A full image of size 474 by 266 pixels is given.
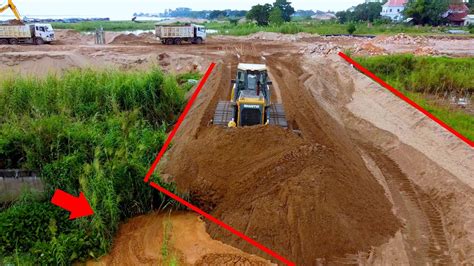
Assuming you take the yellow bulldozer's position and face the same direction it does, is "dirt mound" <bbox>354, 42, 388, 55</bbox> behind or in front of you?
behind

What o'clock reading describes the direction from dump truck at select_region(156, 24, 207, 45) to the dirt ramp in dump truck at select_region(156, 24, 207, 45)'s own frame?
The dirt ramp is roughly at 3 o'clock from the dump truck.

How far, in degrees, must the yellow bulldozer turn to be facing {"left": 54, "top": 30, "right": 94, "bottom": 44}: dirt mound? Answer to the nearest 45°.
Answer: approximately 135° to its right

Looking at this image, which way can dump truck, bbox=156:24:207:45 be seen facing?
to the viewer's right

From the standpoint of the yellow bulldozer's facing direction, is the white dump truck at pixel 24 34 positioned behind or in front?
behind

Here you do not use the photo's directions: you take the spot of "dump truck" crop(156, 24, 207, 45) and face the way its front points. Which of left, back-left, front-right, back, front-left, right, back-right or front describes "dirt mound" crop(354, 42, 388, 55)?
front-right

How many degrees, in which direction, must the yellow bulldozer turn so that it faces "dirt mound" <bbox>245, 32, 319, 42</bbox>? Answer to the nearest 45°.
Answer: approximately 180°

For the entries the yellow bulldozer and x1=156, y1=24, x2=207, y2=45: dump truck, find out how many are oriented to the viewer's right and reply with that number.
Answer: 1

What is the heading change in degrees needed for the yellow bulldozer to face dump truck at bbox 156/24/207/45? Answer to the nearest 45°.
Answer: approximately 180°

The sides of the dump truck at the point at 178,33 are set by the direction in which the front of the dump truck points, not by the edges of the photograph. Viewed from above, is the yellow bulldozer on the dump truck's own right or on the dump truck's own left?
on the dump truck's own right

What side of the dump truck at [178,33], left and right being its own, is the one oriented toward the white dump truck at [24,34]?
back

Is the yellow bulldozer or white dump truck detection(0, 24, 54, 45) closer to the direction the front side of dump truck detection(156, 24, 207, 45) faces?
the yellow bulldozer

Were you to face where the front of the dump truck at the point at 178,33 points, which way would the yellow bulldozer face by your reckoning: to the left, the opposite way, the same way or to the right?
to the right

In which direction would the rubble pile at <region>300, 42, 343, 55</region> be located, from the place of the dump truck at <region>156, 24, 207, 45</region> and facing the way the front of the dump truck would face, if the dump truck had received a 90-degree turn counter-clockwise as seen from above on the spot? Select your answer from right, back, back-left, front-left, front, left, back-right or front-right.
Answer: back-right

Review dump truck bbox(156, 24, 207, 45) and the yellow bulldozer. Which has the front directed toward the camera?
the yellow bulldozer

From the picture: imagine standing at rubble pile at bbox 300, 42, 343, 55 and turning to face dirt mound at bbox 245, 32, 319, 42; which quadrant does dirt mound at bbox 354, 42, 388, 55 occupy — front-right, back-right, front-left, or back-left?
back-right

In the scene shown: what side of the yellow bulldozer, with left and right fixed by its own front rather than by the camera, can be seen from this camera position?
front
